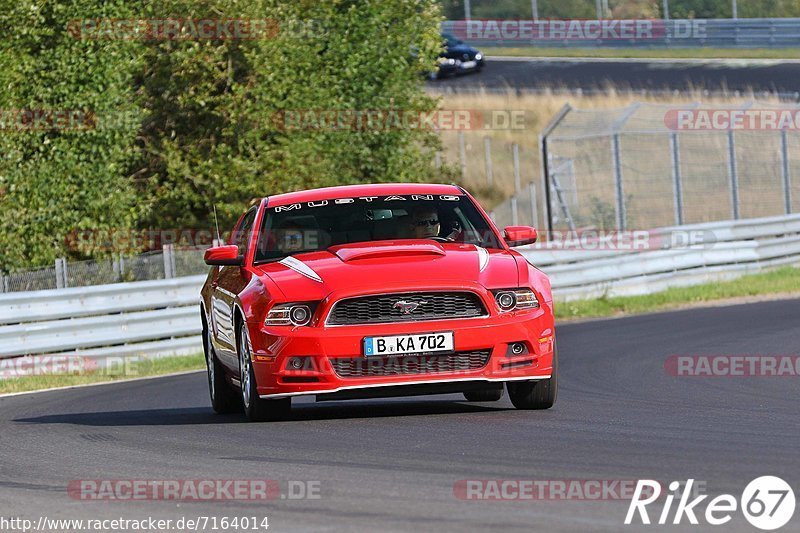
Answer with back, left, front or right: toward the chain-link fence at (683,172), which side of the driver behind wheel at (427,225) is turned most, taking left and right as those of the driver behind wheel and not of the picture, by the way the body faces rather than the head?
back

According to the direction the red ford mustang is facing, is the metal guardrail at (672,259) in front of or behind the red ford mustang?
behind

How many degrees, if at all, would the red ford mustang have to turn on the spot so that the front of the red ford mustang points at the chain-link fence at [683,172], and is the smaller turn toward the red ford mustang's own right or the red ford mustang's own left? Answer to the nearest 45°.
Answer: approximately 180°

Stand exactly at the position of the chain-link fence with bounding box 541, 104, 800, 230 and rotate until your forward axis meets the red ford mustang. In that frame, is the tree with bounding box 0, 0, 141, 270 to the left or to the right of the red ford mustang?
right

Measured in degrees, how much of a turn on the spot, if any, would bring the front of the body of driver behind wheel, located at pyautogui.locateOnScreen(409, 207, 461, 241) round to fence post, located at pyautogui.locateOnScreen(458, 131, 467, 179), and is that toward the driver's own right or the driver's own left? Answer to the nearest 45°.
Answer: approximately 180°

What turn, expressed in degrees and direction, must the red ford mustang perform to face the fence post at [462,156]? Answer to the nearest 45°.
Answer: approximately 180°

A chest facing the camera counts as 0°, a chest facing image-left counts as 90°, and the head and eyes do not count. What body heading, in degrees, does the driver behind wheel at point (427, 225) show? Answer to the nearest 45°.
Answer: approximately 0°
